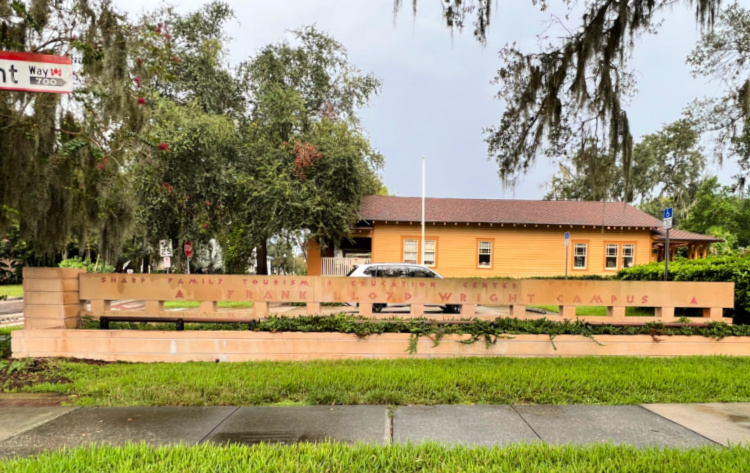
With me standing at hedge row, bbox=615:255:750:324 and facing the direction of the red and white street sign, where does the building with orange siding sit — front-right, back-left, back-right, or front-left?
back-right

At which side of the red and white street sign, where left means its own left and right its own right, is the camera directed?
front
